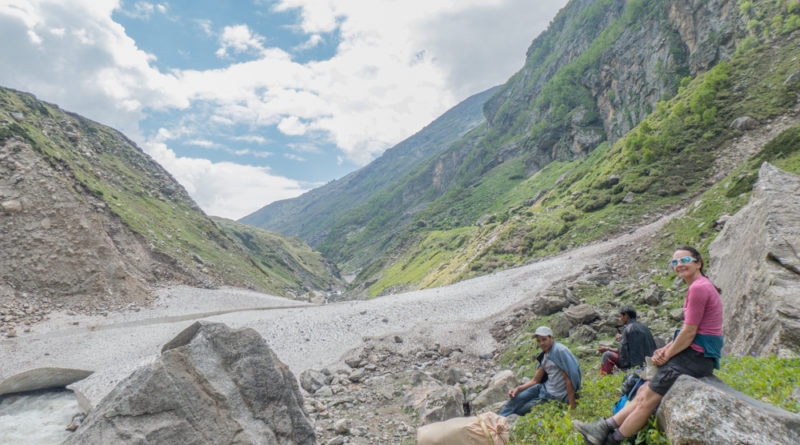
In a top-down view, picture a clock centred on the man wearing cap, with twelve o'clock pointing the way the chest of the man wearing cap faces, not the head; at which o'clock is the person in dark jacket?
The person in dark jacket is roughly at 7 o'clock from the man wearing cap.

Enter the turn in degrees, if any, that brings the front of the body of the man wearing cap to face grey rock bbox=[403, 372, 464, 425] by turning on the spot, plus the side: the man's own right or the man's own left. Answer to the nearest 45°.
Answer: approximately 90° to the man's own right

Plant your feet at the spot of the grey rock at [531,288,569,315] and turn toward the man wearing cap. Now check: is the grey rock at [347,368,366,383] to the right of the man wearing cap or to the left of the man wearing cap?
right

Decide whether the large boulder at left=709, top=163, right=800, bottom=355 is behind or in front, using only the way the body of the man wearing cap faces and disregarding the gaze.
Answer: behind

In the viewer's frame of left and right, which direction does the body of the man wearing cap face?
facing the viewer and to the left of the viewer

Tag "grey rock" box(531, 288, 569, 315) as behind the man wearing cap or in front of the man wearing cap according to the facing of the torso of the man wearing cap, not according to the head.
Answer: behind

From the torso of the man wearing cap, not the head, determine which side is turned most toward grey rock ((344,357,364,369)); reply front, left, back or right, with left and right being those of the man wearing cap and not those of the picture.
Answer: right

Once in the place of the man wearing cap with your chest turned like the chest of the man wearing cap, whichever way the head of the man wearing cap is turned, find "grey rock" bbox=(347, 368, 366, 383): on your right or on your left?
on your right

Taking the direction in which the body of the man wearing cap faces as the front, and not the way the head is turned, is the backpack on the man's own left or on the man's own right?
on the man's own left

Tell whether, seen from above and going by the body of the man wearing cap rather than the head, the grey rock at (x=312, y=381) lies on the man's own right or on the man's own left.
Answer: on the man's own right

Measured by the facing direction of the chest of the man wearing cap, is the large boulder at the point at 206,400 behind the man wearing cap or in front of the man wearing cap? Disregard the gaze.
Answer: in front

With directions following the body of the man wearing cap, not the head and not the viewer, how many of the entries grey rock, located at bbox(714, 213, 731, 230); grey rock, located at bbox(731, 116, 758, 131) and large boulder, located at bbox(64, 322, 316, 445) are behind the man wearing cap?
2

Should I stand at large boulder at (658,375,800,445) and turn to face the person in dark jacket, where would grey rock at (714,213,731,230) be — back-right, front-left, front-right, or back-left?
front-right

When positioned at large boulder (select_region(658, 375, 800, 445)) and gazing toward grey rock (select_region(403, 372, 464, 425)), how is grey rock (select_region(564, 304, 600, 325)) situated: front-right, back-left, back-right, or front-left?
front-right
